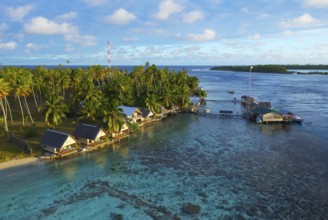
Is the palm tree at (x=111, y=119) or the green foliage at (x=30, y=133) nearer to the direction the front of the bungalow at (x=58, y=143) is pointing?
the palm tree

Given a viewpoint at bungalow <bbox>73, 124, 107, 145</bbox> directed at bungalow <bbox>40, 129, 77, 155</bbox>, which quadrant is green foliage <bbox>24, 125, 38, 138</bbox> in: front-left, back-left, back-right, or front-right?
front-right

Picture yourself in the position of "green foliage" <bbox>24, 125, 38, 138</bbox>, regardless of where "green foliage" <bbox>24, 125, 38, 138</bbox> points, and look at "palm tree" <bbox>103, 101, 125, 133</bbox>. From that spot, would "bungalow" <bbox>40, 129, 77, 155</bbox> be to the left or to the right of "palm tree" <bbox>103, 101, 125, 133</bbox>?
right

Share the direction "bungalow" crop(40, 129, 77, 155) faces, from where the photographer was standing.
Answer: facing the viewer and to the right of the viewer

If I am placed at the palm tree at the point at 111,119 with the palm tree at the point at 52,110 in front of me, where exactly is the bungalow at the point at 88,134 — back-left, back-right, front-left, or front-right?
front-left

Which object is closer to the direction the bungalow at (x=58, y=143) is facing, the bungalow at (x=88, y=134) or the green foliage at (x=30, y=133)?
the bungalow

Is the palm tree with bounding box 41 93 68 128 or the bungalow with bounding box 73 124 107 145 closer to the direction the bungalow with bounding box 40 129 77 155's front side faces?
the bungalow

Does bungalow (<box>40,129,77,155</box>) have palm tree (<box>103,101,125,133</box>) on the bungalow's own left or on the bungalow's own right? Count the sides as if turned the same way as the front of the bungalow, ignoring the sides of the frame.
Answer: on the bungalow's own left

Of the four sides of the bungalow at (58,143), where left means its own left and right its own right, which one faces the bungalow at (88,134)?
left

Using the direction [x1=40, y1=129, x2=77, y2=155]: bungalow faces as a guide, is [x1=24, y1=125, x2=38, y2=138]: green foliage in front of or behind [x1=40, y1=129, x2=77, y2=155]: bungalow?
behind

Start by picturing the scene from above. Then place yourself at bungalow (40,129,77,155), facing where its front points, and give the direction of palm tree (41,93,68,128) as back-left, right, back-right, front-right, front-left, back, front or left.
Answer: back-left

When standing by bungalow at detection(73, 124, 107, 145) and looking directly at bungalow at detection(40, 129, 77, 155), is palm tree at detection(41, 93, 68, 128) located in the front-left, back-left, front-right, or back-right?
front-right
